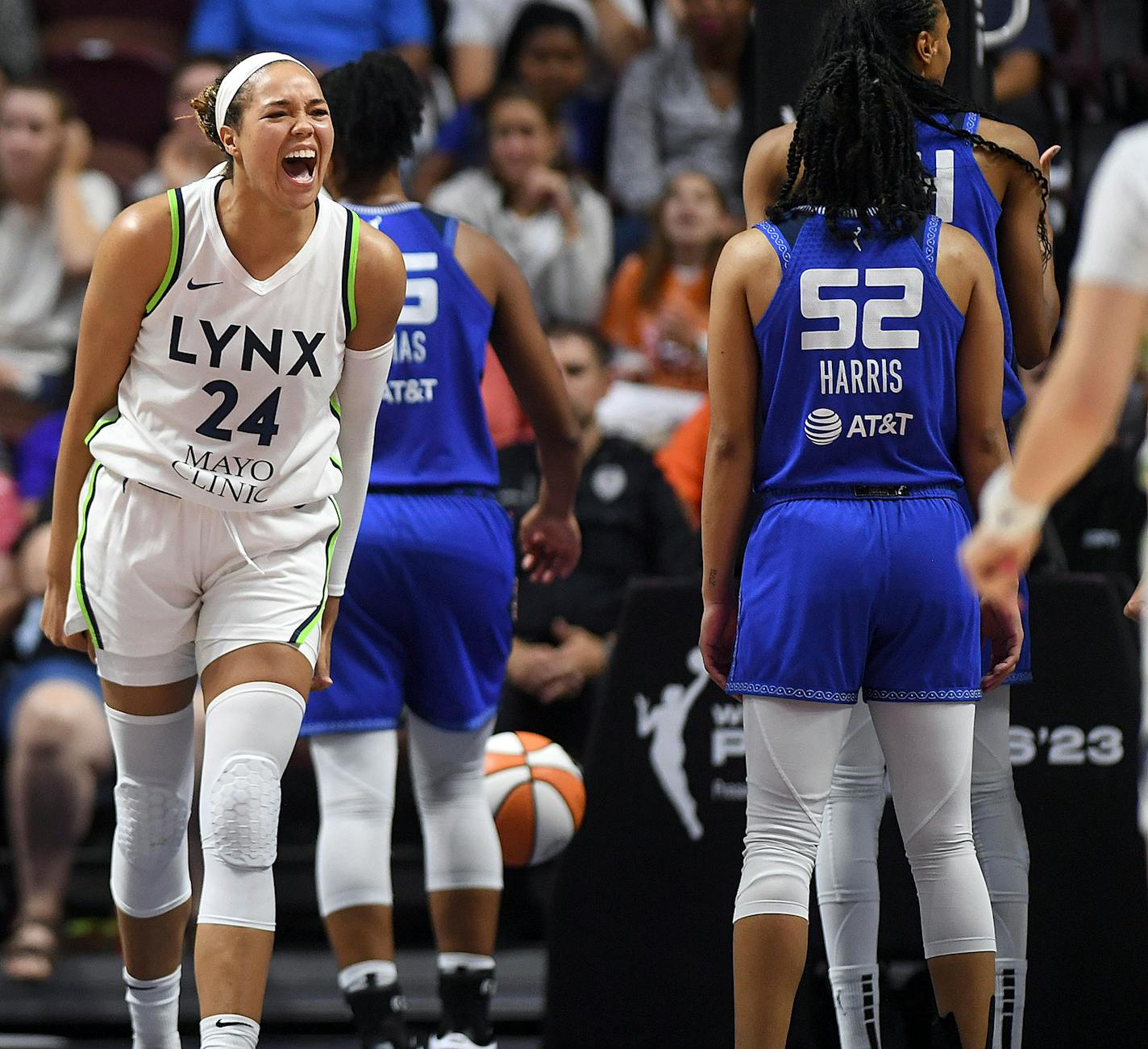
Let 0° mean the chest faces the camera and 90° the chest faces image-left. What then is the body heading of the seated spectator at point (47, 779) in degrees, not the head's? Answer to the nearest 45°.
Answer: approximately 0°

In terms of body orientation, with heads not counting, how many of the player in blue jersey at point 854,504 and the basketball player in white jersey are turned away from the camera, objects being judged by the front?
1

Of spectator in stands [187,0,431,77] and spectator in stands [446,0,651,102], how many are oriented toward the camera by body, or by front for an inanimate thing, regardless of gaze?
2

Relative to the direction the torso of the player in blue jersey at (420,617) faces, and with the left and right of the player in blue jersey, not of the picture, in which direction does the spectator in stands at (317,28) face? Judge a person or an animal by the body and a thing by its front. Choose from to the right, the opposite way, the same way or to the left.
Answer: the opposite way

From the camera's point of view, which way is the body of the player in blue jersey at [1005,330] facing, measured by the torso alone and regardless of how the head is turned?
away from the camera

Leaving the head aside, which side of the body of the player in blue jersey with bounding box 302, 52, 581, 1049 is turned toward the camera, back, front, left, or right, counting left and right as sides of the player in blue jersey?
back

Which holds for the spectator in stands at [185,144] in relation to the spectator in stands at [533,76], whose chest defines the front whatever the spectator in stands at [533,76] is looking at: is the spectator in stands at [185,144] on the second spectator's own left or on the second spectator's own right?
on the second spectator's own right
